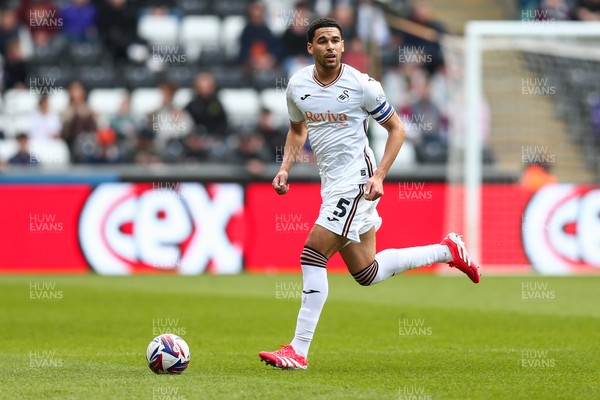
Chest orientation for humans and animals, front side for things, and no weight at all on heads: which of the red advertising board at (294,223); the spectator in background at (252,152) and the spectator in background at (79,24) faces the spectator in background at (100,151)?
the spectator in background at (79,24)

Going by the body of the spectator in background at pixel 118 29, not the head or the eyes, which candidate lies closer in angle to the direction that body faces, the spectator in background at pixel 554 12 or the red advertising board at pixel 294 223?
the red advertising board

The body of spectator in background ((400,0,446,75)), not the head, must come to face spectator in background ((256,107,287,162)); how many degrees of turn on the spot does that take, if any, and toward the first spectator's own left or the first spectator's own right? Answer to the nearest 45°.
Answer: approximately 45° to the first spectator's own right

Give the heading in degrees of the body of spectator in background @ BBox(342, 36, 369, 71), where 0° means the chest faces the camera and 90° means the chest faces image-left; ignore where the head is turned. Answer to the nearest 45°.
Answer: approximately 0°

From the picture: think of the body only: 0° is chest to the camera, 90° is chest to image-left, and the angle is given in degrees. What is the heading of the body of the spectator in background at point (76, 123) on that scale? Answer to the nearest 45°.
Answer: approximately 0°

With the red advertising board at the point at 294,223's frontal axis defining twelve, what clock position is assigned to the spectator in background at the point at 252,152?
The spectator in background is roughly at 5 o'clock from the red advertising board.

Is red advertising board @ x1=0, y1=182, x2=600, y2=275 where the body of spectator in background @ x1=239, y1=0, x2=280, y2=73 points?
yes

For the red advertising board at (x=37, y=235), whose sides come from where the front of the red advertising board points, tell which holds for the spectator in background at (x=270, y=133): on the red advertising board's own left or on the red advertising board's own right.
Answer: on the red advertising board's own left
